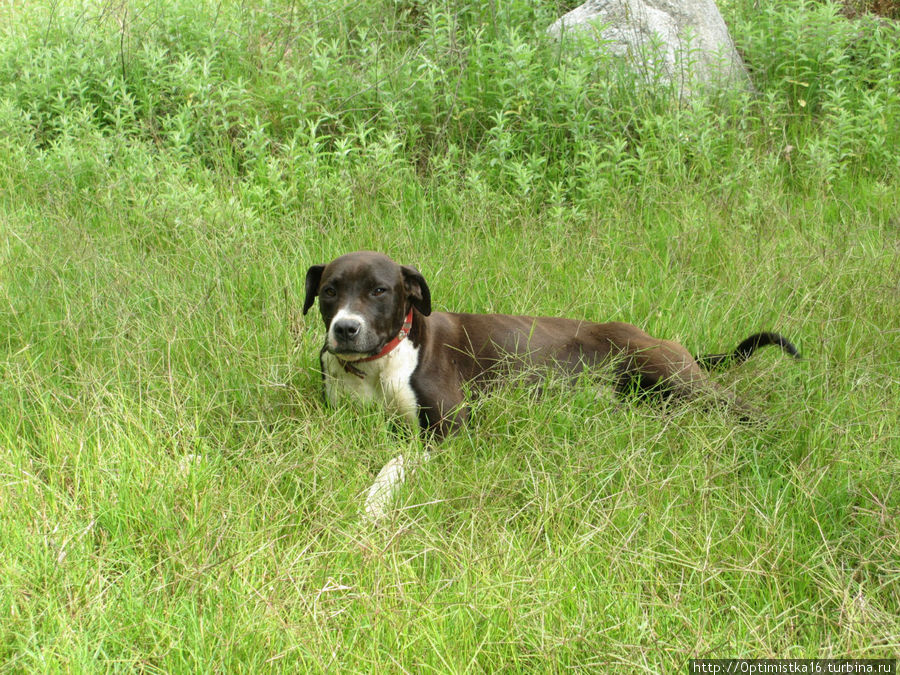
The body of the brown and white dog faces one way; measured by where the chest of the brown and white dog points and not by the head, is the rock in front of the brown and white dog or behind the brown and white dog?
behind

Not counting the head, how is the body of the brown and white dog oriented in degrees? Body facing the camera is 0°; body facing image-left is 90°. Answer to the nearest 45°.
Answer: approximately 45°
